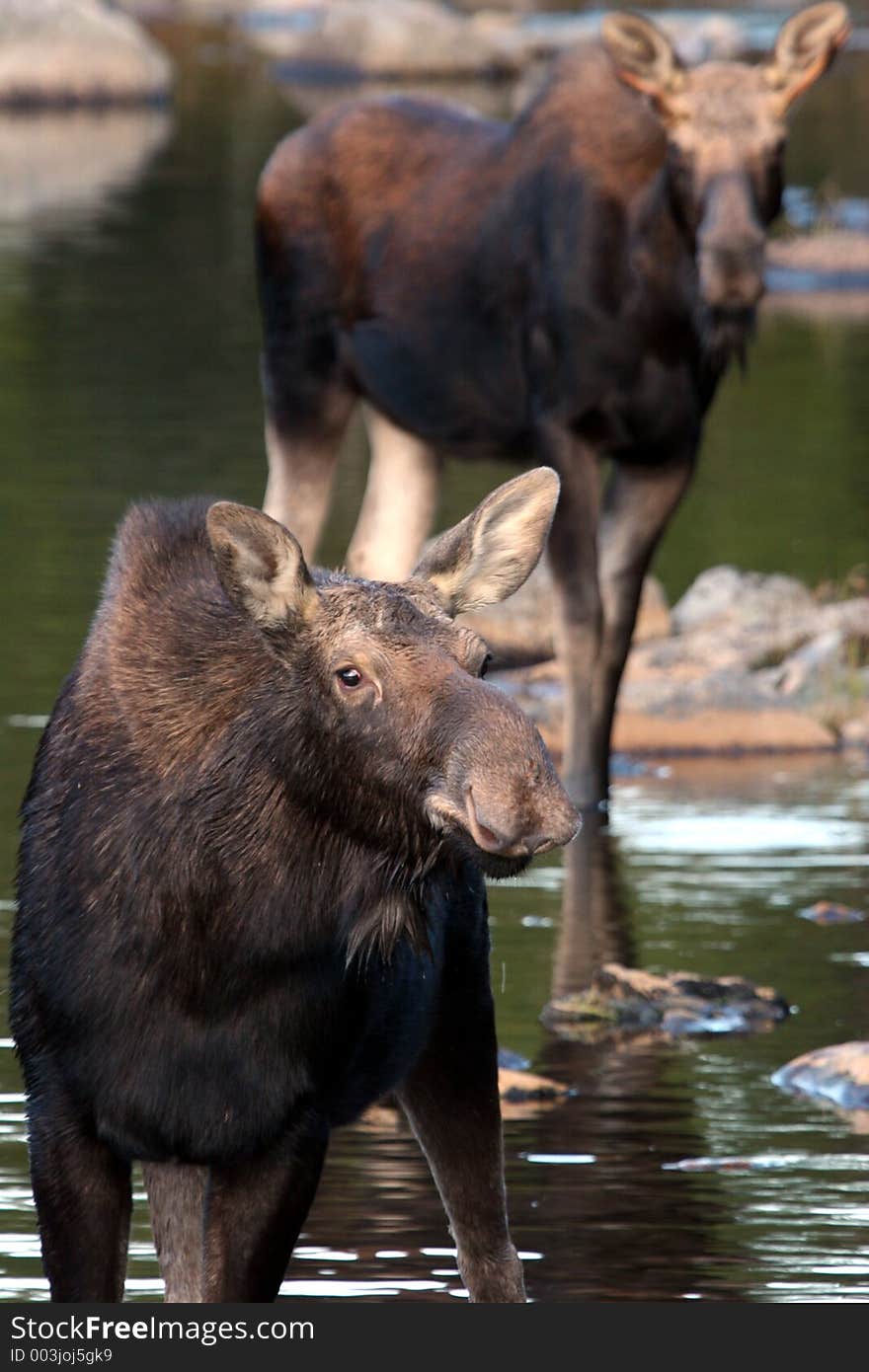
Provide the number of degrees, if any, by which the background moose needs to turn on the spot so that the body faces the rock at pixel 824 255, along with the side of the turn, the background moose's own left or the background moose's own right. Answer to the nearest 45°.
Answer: approximately 135° to the background moose's own left

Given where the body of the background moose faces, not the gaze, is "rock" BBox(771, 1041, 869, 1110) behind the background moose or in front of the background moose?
in front

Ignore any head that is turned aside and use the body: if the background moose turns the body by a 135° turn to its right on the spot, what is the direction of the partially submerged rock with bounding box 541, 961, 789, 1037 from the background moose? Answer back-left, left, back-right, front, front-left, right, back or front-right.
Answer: left

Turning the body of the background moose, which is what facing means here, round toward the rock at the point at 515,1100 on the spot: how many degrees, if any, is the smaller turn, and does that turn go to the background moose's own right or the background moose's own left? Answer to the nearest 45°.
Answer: approximately 45° to the background moose's own right

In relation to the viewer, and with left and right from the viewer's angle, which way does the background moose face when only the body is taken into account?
facing the viewer and to the right of the viewer

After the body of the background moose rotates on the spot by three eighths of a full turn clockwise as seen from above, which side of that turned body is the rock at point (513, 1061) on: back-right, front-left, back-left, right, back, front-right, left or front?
left

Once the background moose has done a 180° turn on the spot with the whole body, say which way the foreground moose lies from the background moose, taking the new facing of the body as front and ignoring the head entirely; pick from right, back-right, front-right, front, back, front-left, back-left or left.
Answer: back-left

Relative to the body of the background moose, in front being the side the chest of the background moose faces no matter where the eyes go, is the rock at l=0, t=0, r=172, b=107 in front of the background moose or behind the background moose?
behind
